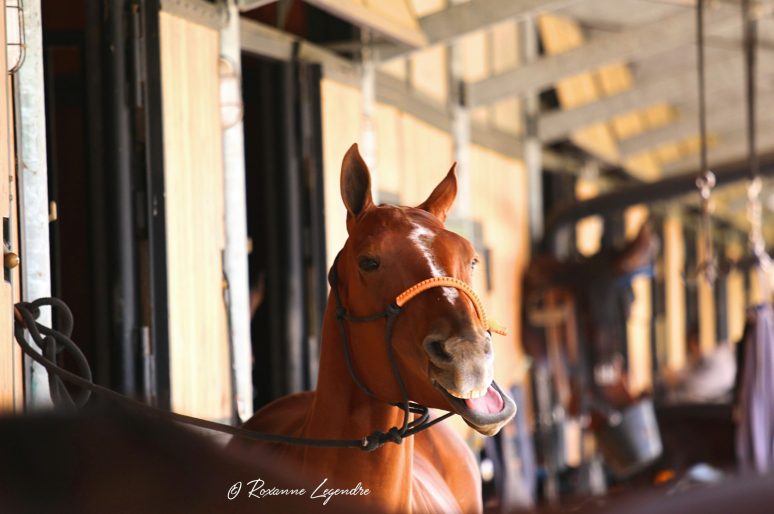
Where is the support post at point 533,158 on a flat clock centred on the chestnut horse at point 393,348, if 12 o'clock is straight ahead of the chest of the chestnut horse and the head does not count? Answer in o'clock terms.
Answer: The support post is roughly at 8 o'clock from the chestnut horse.

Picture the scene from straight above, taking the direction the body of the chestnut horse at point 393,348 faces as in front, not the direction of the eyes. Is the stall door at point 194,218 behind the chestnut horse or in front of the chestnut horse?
behind

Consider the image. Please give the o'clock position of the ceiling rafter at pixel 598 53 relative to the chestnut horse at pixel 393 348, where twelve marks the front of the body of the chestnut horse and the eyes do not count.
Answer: The ceiling rafter is roughly at 8 o'clock from the chestnut horse.

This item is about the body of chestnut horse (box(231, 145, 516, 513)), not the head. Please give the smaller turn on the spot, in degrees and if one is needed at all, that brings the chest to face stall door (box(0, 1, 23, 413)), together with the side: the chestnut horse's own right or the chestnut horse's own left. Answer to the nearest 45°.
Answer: approximately 135° to the chestnut horse's own right

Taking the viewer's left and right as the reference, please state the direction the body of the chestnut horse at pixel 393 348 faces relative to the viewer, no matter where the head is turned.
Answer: facing the viewer and to the right of the viewer

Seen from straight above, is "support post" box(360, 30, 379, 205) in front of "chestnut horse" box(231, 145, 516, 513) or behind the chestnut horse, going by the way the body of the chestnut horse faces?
behind
